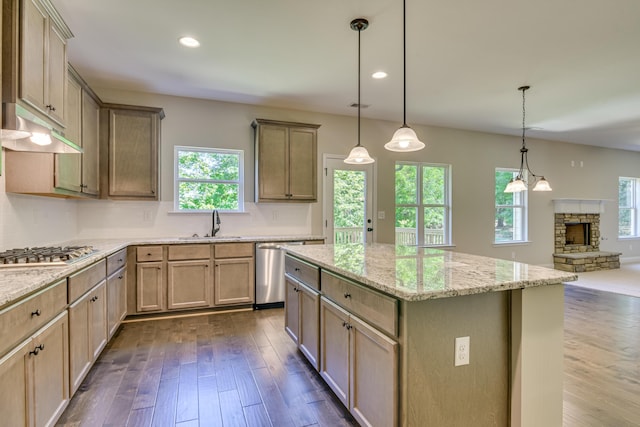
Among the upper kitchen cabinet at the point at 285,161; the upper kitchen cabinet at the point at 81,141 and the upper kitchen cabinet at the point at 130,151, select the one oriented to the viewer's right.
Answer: the upper kitchen cabinet at the point at 81,141

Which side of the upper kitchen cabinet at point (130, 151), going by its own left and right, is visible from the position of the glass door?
left

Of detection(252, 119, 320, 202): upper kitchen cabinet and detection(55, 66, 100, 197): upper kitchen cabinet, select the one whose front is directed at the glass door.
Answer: detection(55, 66, 100, 197): upper kitchen cabinet

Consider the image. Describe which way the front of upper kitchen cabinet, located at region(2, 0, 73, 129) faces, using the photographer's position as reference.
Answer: facing to the right of the viewer

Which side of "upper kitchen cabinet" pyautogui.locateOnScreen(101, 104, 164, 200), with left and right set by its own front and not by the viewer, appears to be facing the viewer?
front

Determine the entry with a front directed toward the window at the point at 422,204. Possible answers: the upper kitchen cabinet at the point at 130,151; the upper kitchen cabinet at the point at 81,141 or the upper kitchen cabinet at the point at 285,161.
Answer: the upper kitchen cabinet at the point at 81,141

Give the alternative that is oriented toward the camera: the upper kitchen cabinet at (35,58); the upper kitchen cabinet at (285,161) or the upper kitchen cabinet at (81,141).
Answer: the upper kitchen cabinet at (285,161)

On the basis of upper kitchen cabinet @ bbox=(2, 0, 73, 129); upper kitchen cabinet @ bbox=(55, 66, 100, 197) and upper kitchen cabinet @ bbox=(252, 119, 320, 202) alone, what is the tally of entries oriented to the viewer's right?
2

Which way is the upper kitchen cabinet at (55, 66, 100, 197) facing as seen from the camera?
to the viewer's right

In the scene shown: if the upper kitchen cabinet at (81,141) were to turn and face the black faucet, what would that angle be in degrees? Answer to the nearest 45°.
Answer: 0° — it already faces it

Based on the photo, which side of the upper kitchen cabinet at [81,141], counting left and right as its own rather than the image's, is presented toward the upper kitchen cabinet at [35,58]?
right

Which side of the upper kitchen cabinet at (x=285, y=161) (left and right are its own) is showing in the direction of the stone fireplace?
left

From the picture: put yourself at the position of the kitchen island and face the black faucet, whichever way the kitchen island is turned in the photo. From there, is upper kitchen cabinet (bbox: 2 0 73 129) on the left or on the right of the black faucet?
left

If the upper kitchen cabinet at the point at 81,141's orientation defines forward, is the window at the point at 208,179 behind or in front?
in front
